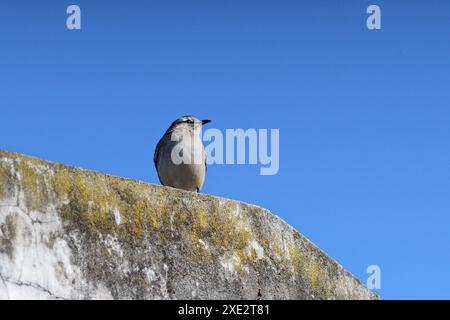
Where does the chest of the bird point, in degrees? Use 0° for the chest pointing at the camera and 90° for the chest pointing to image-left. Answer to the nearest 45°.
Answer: approximately 315°
